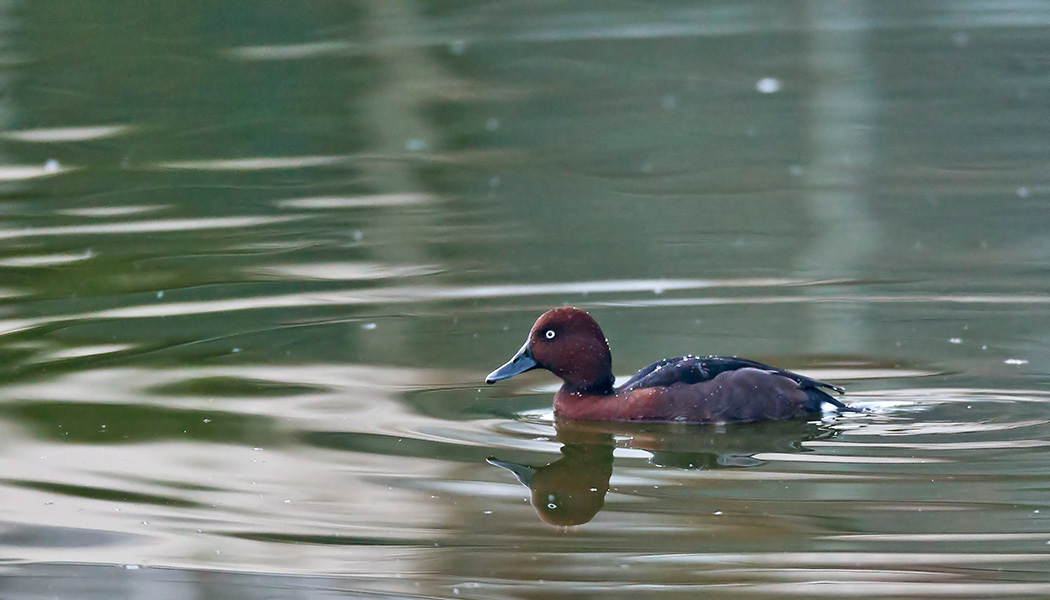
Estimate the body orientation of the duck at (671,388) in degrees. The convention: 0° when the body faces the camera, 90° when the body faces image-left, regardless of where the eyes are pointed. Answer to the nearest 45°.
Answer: approximately 90°
